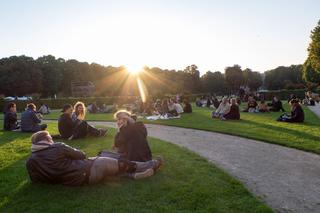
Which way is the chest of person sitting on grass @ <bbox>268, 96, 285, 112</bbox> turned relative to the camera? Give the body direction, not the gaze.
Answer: to the viewer's left

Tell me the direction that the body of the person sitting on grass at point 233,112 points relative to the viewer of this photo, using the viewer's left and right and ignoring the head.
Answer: facing to the left of the viewer

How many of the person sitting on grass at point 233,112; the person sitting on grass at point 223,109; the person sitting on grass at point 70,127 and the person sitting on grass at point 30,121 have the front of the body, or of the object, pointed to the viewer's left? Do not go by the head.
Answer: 2

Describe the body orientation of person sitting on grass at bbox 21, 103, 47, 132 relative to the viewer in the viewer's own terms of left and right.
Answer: facing away from the viewer and to the right of the viewer

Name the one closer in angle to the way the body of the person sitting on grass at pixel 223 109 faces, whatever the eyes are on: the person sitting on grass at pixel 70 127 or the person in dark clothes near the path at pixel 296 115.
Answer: the person sitting on grass

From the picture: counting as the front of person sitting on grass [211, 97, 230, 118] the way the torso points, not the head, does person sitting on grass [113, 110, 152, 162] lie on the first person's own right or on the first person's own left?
on the first person's own left

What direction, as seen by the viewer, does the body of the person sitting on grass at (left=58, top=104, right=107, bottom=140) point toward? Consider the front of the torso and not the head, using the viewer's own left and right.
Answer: facing to the right of the viewer

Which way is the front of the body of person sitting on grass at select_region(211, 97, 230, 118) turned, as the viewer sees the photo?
to the viewer's left

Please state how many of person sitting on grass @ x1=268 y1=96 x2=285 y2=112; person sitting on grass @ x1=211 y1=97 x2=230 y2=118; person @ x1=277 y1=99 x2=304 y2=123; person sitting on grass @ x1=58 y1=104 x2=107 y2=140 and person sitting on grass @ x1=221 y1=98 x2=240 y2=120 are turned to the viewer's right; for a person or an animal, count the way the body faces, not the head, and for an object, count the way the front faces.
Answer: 1

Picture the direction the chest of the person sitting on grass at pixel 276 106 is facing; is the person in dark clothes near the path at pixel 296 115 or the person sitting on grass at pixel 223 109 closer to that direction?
the person sitting on grass

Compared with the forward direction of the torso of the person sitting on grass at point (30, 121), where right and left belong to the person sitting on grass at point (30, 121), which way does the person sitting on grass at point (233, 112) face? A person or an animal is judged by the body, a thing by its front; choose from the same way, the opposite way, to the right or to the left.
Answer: to the left
